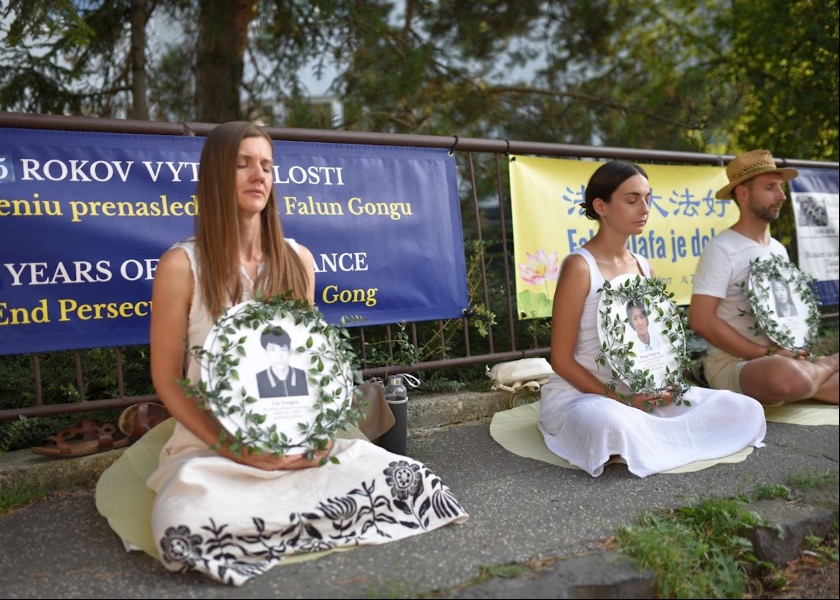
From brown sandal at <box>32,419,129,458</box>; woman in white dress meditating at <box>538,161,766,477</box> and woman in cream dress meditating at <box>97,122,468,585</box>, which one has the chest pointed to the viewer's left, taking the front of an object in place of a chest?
the brown sandal

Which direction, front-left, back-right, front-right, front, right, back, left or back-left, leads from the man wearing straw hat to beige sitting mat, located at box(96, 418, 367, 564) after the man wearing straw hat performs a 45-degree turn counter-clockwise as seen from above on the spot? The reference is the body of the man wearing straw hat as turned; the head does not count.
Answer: back-right

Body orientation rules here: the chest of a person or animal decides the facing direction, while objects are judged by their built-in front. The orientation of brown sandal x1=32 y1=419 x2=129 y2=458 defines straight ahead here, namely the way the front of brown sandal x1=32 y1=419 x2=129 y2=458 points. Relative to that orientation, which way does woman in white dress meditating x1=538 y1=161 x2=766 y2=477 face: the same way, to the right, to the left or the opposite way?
to the left

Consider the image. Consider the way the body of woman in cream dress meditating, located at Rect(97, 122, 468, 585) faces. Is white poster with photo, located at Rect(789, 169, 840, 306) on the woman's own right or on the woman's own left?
on the woman's own left

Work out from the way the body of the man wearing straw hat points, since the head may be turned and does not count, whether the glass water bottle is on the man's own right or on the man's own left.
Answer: on the man's own right

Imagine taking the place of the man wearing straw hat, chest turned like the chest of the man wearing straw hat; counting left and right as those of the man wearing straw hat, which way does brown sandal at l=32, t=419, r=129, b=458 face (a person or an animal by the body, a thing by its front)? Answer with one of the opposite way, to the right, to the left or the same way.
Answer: to the right

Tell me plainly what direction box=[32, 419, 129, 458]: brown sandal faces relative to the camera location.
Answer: facing to the left of the viewer

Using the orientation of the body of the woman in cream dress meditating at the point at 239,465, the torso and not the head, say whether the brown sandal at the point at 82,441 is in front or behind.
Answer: behind

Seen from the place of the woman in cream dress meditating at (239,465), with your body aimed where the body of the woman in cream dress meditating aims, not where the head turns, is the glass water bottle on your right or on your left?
on your left

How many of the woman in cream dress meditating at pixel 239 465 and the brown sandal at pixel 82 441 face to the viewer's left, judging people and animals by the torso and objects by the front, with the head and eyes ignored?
1

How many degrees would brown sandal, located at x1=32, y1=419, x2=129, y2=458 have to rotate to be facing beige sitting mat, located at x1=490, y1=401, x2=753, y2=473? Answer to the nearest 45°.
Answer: approximately 180°
